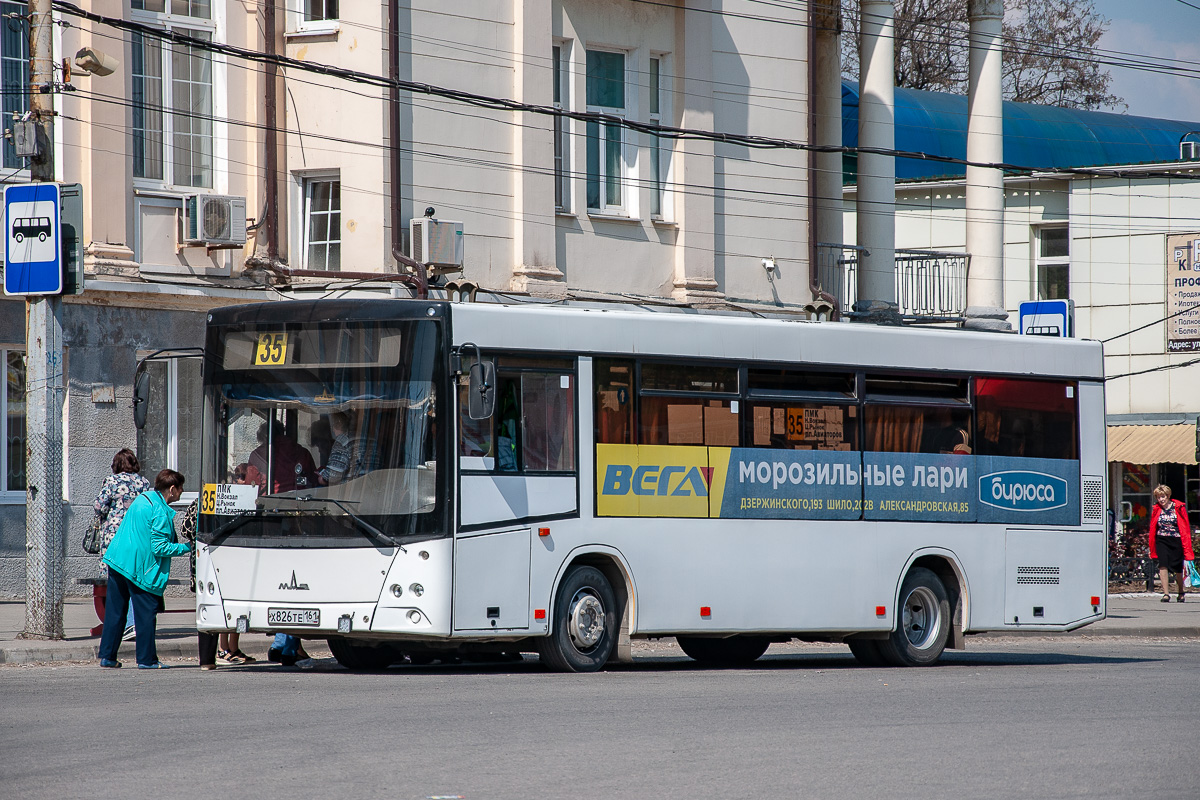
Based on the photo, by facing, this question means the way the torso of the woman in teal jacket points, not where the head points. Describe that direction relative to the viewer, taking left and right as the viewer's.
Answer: facing to the right of the viewer

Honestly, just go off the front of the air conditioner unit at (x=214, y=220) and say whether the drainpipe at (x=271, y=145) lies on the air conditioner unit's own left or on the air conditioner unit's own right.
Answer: on the air conditioner unit's own left

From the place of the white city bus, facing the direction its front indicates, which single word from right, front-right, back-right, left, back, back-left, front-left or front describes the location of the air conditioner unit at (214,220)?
right

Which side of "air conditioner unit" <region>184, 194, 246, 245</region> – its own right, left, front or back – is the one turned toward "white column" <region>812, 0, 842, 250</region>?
left

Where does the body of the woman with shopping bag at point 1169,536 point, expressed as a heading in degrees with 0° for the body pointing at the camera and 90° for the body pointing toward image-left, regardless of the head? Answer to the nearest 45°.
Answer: approximately 0°

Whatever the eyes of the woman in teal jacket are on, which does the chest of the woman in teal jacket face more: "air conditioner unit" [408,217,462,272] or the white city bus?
the white city bus

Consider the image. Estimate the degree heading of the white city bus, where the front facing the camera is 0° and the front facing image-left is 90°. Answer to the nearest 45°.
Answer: approximately 45°

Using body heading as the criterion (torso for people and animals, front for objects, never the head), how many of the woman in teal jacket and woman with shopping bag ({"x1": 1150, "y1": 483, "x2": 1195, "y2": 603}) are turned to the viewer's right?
1
